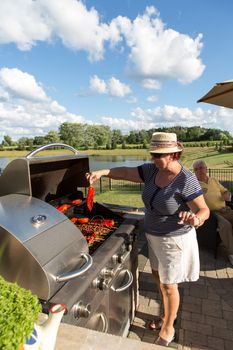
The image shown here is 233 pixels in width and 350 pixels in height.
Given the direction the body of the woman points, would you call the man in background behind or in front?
behind

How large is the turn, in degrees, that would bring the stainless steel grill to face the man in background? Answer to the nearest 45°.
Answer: approximately 90° to its left

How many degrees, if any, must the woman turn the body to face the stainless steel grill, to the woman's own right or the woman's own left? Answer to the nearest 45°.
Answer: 0° — they already face it

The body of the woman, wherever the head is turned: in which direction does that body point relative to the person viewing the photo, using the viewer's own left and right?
facing the viewer and to the left of the viewer

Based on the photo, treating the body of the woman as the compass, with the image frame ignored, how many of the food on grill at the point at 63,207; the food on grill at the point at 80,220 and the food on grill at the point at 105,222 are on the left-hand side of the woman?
0

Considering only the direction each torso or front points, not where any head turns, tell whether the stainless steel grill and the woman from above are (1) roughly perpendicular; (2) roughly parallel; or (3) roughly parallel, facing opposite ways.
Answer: roughly perpendicular

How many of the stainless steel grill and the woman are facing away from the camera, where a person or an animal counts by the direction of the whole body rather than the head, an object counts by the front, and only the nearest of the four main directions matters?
0

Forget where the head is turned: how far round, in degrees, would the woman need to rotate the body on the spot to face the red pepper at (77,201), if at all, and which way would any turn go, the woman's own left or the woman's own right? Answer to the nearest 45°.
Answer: approximately 45° to the woman's own right

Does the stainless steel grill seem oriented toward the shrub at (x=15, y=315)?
no

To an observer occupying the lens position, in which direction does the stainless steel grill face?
facing the viewer and to the right of the viewer

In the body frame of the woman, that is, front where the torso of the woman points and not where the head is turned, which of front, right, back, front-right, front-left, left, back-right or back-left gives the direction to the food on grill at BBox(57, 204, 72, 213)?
front-right

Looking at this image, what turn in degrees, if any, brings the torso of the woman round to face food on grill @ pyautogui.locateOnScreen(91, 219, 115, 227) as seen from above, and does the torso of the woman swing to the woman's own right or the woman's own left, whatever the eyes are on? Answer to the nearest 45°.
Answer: approximately 45° to the woman's own right
